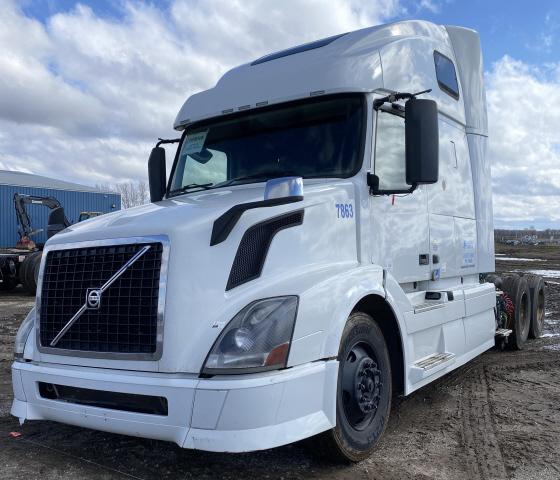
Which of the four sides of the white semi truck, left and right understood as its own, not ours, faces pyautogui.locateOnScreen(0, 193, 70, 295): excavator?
right

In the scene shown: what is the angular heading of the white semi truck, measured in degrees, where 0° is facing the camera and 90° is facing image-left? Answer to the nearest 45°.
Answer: approximately 45°

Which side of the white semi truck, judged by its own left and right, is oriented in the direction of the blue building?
right
